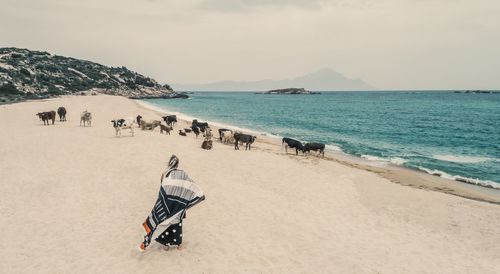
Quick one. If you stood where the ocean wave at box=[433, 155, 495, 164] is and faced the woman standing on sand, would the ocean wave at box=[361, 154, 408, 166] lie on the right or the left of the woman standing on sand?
right

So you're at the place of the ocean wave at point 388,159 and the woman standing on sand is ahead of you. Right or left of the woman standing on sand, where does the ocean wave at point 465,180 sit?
left

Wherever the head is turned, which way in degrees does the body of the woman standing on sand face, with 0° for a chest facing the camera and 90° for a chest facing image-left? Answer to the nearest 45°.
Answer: approximately 180°

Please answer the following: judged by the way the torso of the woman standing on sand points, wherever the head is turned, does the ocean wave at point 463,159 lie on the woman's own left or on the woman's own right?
on the woman's own right

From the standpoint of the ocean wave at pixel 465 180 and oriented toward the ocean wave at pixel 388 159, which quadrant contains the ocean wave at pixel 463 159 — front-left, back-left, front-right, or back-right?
front-right

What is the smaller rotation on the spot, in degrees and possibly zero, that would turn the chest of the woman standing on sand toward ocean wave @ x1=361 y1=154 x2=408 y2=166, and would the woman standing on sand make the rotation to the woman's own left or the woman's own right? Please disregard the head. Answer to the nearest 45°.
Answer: approximately 45° to the woman's own right

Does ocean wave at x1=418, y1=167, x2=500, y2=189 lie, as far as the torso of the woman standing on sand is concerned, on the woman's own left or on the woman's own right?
on the woman's own right
